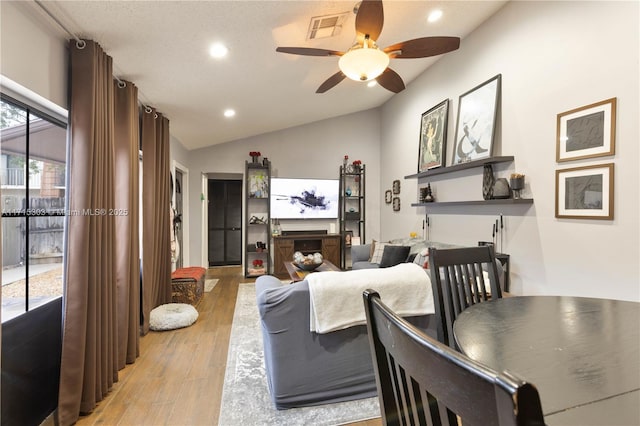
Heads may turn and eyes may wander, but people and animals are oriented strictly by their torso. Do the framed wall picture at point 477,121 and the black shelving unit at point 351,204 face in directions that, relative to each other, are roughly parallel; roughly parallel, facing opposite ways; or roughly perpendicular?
roughly perpendicular

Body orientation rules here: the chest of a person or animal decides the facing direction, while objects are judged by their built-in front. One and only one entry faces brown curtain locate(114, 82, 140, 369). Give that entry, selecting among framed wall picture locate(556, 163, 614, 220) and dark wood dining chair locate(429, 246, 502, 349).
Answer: the framed wall picture

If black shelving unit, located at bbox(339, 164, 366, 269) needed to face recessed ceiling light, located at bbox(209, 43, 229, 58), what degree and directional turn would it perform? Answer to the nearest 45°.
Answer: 0° — it already faces it
